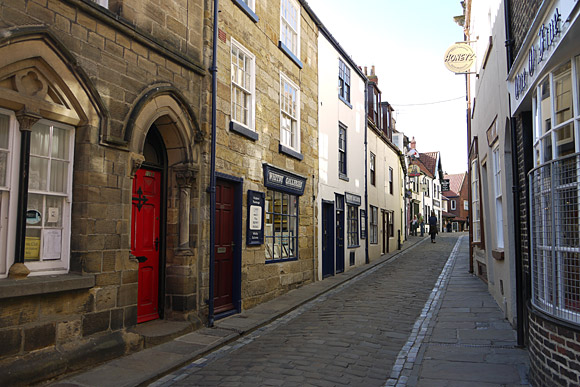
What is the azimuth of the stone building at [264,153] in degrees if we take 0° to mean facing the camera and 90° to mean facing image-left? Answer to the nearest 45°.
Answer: approximately 315°

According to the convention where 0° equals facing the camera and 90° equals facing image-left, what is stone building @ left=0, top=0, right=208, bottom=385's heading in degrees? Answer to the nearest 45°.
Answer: approximately 315°

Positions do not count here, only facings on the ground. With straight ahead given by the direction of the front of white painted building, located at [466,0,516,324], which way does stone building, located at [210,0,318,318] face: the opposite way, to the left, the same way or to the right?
the opposite way

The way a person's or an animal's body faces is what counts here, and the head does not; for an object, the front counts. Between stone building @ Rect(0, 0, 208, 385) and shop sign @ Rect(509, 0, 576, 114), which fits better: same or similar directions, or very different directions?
very different directions

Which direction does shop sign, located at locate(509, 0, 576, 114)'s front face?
to the viewer's left

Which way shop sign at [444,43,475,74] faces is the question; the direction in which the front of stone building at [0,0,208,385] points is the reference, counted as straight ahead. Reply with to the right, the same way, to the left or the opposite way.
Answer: to the right

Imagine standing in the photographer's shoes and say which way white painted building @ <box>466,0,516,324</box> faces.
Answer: facing to the left of the viewer

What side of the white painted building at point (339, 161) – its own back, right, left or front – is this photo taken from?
right

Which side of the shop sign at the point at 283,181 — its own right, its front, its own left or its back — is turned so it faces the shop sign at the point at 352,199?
left

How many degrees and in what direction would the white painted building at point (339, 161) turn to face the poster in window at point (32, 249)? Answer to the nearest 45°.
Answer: approximately 90° to its right

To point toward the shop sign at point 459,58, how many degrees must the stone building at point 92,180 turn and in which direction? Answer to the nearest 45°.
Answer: approximately 90° to its left

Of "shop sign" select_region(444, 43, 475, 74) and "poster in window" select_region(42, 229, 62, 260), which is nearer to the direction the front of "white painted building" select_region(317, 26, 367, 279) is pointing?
the shop sign

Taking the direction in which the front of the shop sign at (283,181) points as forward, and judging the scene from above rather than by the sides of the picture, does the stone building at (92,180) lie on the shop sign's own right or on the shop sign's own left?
on the shop sign's own right

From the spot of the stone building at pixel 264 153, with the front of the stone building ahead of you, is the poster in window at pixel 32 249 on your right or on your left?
on your right

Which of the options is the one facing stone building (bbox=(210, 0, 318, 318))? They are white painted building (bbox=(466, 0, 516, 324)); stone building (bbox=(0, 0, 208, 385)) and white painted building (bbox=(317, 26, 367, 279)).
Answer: white painted building (bbox=(466, 0, 516, 324))

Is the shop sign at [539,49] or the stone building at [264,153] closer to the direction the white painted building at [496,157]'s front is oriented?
the stone building
